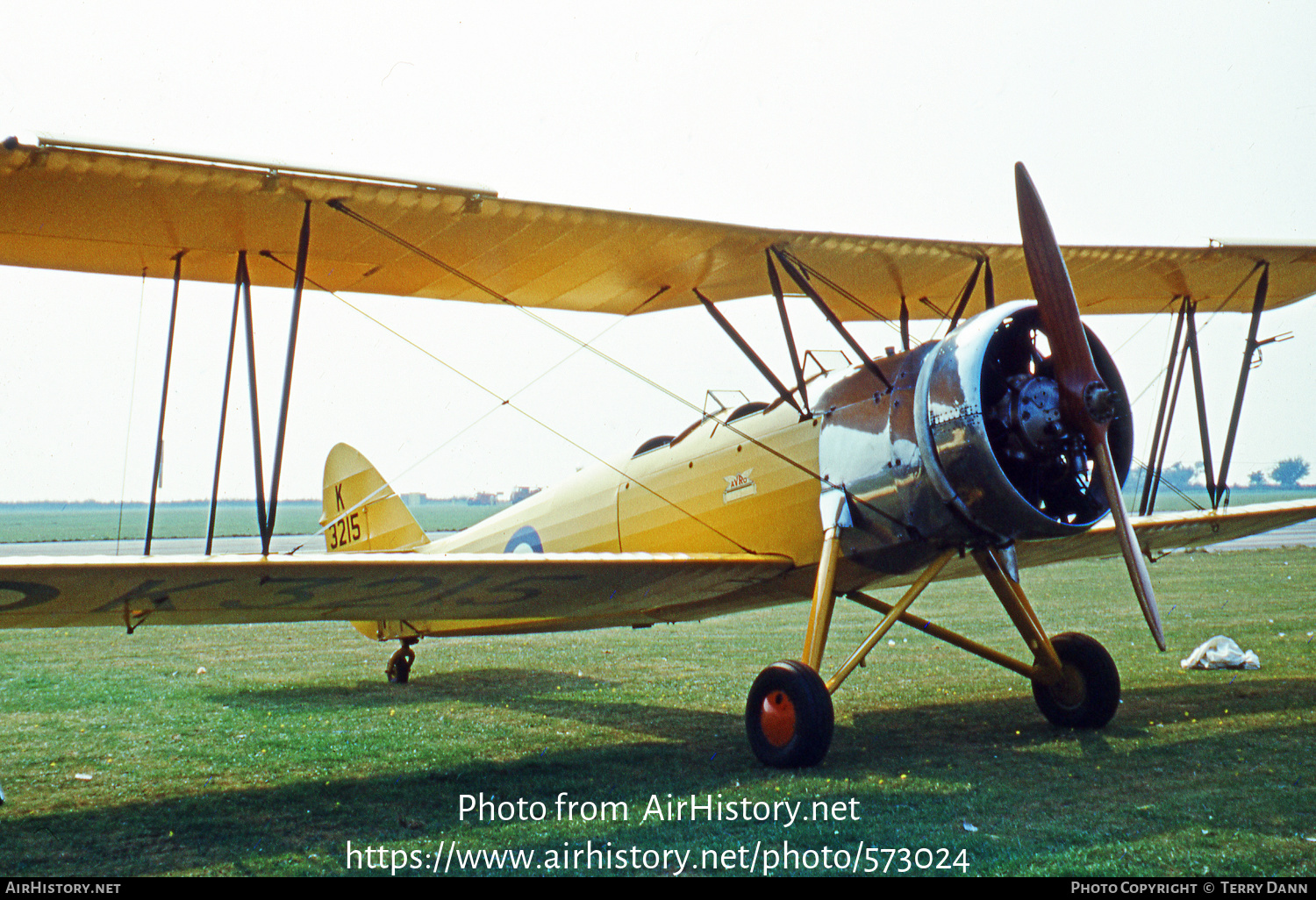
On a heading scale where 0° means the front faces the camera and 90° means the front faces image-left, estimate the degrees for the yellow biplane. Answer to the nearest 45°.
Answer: approximately 315°

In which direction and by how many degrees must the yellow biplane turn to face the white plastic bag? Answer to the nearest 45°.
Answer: approximately 90° to its left
